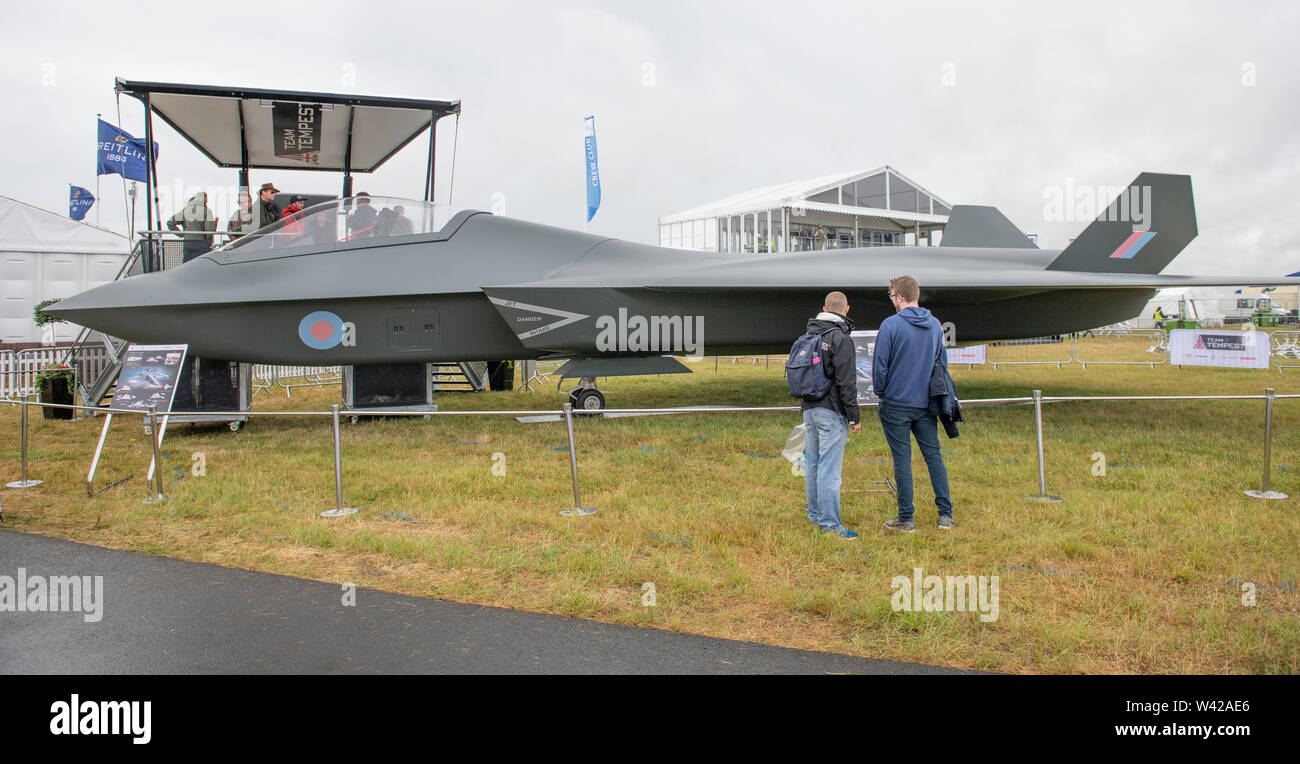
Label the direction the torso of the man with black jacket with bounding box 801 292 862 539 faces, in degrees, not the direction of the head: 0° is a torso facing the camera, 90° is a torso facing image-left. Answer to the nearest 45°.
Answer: approximately 225°

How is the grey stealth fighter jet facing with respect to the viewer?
to the viewer's left

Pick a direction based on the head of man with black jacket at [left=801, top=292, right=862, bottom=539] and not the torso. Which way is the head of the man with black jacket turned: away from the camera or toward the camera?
away from the camera

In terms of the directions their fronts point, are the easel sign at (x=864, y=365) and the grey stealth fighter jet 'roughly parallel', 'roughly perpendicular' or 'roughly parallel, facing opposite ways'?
roughly perpendicular

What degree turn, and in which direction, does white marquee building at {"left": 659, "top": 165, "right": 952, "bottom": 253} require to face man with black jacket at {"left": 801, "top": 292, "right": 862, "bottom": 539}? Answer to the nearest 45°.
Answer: approximately 45° to its right

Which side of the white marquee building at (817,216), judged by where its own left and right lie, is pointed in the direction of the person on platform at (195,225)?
right

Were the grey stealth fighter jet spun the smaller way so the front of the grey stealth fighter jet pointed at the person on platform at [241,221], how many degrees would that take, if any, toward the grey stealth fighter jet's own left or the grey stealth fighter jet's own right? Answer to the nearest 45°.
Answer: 0° — it already faces them
